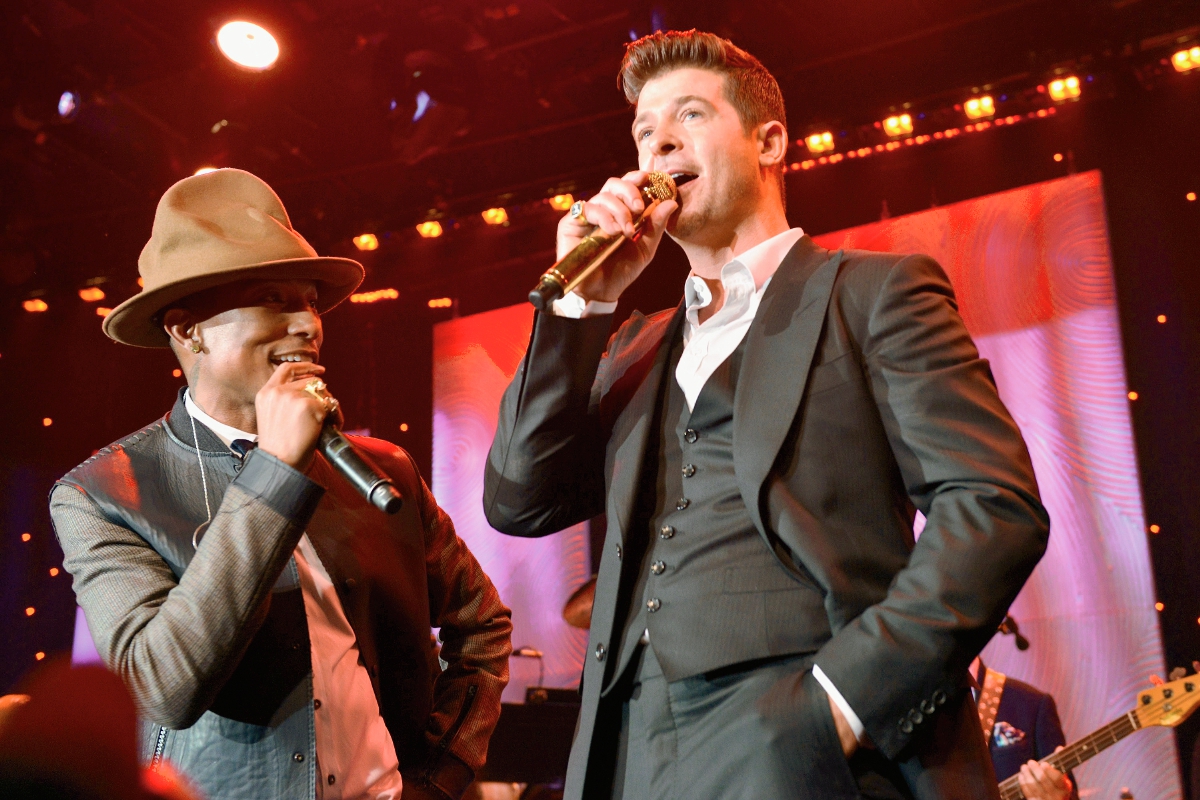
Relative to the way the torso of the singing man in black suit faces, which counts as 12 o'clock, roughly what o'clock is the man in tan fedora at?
The man in tan fedora is roughly at 2 o'clock from the singing man in black suit.

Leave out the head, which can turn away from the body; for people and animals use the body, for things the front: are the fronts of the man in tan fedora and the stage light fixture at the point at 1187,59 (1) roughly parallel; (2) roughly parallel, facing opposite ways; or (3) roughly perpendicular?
roughly perpendicular

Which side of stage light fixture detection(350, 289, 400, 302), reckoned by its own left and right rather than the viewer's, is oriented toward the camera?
front

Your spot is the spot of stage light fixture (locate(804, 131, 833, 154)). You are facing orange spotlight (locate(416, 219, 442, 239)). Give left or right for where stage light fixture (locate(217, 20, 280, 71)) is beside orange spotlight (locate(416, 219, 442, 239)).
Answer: left

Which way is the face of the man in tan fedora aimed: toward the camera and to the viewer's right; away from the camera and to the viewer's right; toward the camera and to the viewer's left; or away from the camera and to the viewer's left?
toward the camera and to the viewer's right

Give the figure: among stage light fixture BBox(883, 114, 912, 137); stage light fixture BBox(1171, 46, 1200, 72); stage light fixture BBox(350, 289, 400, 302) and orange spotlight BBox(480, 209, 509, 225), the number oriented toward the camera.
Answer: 4

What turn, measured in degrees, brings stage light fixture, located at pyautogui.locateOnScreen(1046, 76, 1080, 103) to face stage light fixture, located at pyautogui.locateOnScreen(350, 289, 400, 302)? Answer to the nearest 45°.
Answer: approximately 90° to its right

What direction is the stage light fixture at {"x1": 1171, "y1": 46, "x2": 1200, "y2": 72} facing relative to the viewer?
toward the camera

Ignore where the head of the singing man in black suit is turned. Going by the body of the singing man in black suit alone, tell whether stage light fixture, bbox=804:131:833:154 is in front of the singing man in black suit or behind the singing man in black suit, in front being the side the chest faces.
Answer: behind

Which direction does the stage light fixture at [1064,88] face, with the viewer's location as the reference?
facing the viewer

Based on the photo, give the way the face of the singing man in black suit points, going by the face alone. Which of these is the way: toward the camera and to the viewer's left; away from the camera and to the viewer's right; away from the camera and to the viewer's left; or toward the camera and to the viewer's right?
toward the camera and to the viewer's left

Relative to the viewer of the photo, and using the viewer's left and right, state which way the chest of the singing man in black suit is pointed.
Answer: facing the viewer and to the left of the viewer

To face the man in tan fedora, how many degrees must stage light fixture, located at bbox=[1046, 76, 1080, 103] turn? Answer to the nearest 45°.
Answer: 0° — it already faces them
